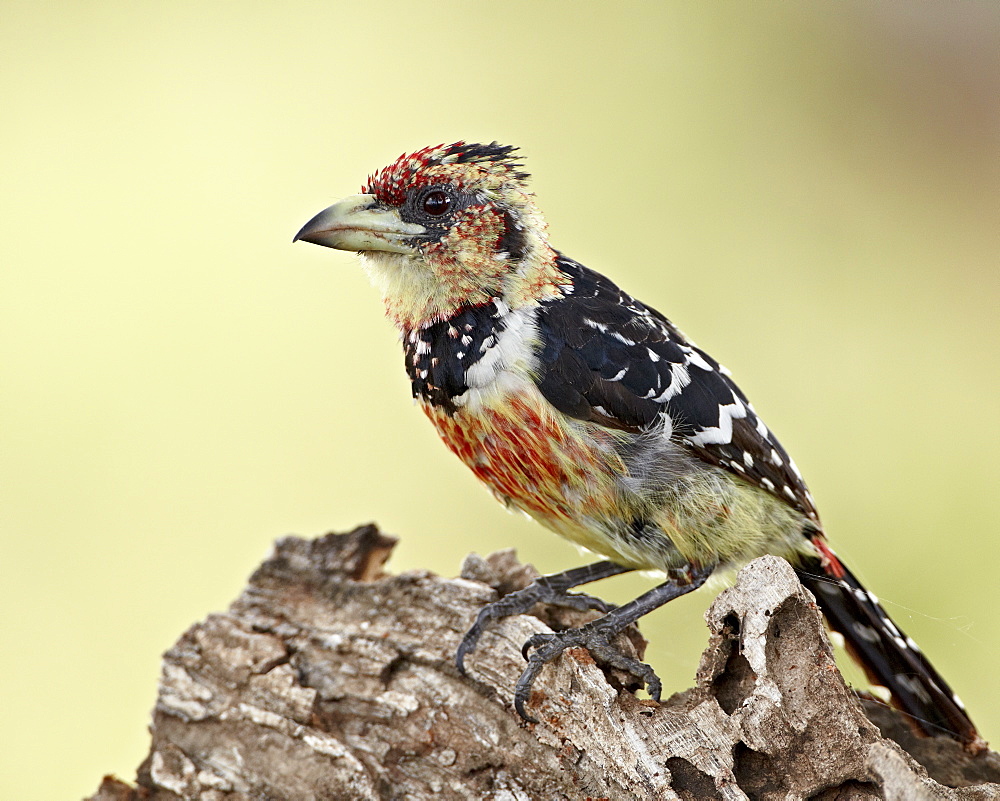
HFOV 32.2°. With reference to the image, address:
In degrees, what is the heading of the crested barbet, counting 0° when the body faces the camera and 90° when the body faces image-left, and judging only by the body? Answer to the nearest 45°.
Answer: approximately 90°
